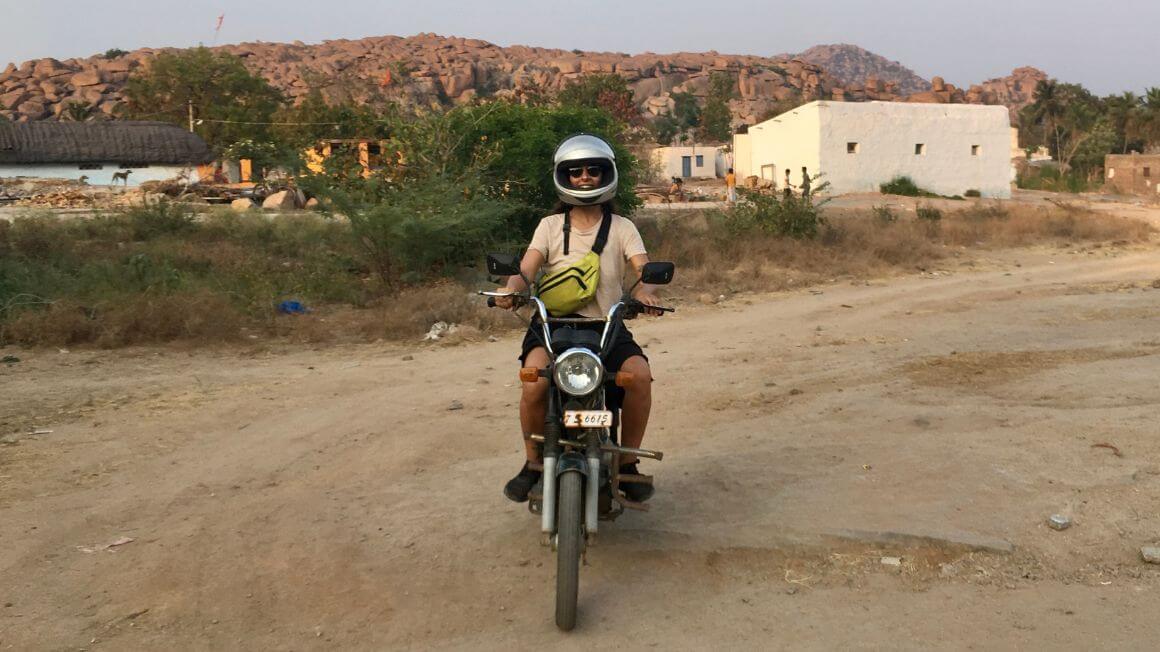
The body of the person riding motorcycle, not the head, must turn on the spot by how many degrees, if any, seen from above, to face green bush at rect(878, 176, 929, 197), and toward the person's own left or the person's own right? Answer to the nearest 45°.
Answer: approximately 180°

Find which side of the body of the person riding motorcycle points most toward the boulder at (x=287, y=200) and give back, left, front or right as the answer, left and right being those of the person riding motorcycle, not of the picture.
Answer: back

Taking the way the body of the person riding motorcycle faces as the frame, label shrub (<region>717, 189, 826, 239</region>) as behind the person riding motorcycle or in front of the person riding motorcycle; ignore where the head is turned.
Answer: behind

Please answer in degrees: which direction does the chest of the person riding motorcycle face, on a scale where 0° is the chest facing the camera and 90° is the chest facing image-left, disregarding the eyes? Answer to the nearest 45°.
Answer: approximately 0°

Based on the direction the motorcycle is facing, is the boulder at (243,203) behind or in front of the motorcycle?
behind

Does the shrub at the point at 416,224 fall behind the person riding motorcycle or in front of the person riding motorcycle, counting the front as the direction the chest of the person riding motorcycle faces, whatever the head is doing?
behind

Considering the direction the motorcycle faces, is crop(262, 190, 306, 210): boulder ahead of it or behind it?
behind

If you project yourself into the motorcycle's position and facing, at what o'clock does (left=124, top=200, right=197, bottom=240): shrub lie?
The shrub is roughly at 5 o'clock from the motorcycle.

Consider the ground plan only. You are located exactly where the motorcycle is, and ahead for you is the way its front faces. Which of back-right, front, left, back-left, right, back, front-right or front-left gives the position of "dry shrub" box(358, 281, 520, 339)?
back

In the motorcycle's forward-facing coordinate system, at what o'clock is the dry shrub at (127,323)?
The dry shrub is roughly at 5 o'clock from the motorcycle.

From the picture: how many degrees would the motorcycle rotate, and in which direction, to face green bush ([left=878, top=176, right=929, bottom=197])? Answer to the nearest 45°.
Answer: approximately 180°

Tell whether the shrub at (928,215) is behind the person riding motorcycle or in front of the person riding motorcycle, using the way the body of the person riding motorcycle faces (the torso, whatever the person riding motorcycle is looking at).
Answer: behind
